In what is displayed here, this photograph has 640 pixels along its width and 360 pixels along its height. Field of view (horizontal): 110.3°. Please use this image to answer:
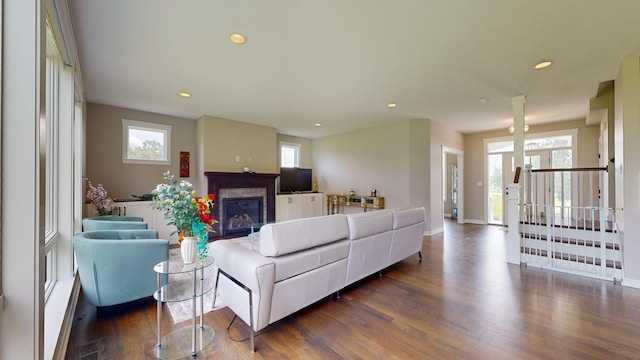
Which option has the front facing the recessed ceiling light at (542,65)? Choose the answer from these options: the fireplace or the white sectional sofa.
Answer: the fireplace

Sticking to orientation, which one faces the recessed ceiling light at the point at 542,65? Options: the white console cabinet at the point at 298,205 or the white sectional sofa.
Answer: the white console cabinet

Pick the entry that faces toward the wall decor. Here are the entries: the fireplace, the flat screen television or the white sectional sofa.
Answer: the white sectional sofa

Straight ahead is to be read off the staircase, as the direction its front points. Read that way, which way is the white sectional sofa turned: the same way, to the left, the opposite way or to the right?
to the right

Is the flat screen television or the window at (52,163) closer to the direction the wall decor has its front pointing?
the window

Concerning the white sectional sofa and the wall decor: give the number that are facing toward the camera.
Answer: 1

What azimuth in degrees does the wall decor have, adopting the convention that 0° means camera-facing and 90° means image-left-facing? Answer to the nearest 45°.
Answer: approximately 0°

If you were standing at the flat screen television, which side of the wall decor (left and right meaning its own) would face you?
left

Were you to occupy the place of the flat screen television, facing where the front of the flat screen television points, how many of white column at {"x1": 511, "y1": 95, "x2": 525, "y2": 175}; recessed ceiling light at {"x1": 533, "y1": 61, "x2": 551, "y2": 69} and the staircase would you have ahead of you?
3

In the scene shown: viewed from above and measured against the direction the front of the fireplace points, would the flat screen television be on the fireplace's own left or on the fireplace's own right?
on the fireplace's own left

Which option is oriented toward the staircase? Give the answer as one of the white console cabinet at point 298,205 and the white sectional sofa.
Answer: the white console cabinet

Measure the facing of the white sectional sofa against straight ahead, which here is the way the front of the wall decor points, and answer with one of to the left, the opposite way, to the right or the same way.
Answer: the opposite way
